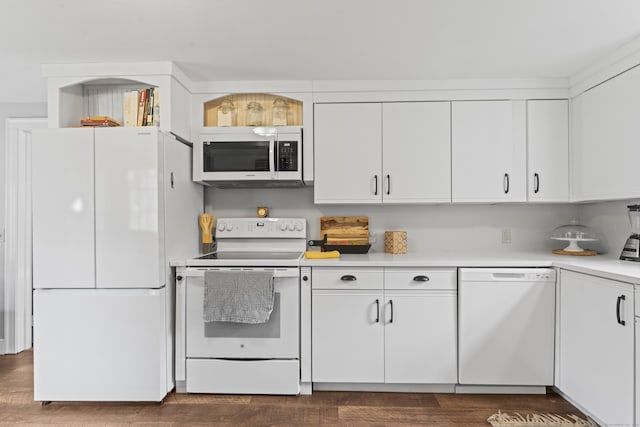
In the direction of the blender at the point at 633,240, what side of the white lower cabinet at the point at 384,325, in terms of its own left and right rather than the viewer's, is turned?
left

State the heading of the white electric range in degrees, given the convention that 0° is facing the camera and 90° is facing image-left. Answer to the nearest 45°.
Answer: approximately 0°

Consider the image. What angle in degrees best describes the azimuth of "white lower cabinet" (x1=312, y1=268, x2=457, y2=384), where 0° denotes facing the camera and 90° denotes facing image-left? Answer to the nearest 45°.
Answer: approximately 0°

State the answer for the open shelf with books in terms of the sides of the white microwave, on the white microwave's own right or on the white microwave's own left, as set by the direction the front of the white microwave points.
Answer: on the white microwave's own right

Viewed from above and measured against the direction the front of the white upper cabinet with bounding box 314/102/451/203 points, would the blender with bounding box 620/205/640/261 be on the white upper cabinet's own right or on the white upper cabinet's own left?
on the white upper cabinet's own left

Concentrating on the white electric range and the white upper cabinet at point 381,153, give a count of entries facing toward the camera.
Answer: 2
